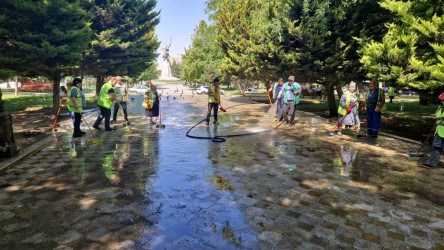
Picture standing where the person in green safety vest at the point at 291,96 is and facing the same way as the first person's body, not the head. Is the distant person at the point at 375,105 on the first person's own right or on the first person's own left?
on the first person's own left

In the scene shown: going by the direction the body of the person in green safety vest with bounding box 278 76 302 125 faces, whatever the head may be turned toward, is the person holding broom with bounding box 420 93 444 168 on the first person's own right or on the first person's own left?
on the first person's own left

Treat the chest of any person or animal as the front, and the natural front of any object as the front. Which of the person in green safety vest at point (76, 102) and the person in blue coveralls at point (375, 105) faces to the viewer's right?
the person in green safety vest

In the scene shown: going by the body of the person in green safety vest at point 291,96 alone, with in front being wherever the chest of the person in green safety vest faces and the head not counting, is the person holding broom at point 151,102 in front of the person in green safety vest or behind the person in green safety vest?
in front

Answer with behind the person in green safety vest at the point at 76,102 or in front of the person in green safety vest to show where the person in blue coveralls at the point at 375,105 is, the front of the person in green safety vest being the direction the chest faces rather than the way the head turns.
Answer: in front

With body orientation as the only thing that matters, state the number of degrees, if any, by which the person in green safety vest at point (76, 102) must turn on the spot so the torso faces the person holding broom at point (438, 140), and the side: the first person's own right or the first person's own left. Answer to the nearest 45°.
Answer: approximately 45° to the first person's own right

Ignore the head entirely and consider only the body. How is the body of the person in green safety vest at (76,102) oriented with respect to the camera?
to the viewer's right

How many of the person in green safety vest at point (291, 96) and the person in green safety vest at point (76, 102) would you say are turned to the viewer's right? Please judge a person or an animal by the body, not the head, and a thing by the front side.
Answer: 1

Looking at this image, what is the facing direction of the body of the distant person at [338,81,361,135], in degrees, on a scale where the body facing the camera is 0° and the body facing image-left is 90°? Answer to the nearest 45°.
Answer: approximately 45°
